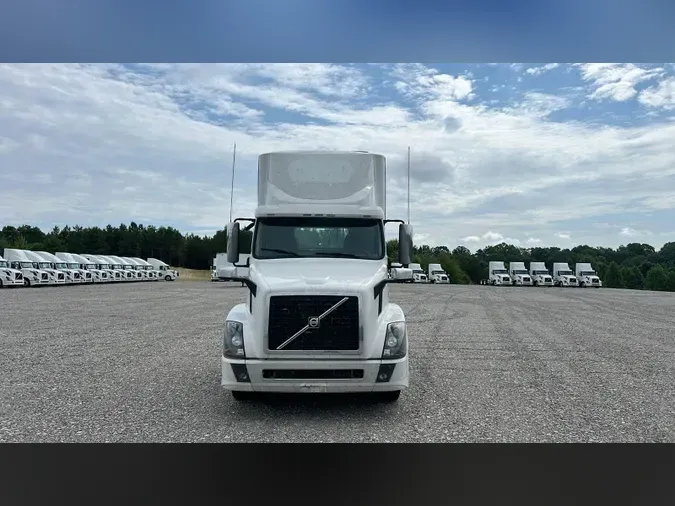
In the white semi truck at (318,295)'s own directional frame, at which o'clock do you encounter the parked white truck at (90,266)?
The parked white truck is roughly at 5 o'clock from the white semi truck.

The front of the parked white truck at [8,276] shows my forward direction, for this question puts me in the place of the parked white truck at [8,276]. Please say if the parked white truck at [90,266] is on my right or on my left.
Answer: on my left

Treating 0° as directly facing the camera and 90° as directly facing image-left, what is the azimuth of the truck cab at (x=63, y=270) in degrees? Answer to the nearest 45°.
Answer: approximately 315°

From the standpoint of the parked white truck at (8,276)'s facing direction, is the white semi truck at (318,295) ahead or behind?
ahead

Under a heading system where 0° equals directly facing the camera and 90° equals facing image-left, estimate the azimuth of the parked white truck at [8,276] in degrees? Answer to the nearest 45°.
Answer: approximately 315°

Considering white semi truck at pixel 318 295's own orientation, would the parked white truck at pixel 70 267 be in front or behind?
behind
